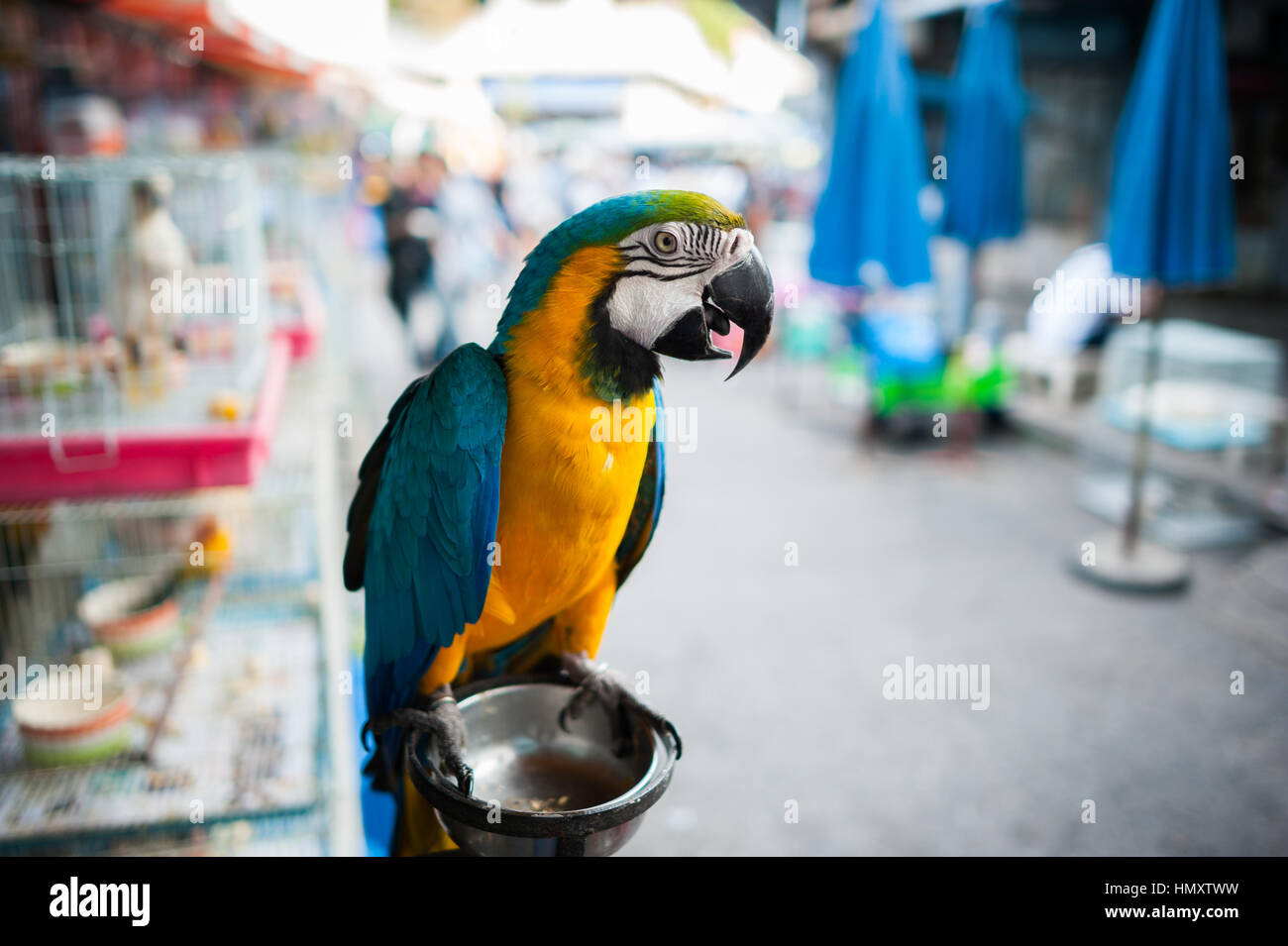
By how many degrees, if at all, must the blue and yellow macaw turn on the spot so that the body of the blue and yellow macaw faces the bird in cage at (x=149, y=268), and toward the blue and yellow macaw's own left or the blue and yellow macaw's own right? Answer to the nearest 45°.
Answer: approximately 180°

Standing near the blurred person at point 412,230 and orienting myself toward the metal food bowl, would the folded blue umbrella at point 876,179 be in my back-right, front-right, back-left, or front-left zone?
front-left

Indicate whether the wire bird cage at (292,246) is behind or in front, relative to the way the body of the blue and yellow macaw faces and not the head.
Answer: behind

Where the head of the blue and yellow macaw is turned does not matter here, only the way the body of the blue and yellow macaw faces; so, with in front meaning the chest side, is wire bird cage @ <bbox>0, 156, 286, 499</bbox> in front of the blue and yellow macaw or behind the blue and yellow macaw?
behind

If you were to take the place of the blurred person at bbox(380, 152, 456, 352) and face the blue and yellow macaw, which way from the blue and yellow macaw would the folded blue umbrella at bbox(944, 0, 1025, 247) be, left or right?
left

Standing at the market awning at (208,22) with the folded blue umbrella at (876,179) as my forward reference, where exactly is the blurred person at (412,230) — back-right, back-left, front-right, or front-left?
front-left

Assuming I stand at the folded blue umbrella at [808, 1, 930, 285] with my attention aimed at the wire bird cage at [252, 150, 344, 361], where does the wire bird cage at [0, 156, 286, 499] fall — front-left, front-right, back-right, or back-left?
front-left

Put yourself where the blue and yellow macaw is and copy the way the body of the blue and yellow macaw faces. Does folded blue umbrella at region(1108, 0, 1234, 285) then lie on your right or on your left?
on your left

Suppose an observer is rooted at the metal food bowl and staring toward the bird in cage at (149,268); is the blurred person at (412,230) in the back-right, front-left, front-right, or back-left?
front-right

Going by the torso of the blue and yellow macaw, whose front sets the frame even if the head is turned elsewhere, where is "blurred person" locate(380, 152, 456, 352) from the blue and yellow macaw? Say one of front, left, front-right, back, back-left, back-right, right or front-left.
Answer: back-left
